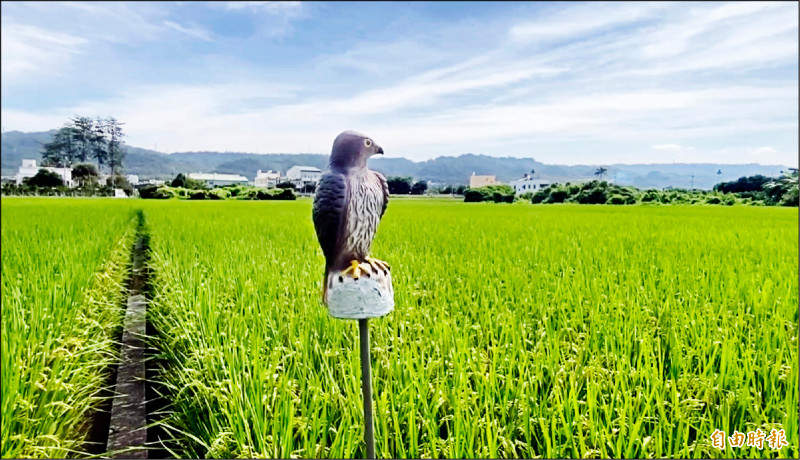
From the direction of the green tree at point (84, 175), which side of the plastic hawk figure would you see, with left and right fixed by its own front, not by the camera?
back

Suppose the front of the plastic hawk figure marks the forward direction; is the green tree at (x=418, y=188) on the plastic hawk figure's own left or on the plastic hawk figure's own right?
on the plastic hawk figure's own left

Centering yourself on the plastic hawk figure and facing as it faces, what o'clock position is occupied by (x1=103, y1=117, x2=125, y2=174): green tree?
The green tree is roughly at 6 o'clock from the plastic hawk figure.

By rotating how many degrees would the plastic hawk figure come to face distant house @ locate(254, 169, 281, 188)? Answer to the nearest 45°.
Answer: approximately 135° to its left

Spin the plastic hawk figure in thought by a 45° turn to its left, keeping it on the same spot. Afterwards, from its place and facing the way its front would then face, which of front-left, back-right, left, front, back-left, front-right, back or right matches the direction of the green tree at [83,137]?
back-left

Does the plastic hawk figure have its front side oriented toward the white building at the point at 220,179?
no

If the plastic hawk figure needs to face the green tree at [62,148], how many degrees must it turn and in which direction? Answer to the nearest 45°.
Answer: approximately 180°

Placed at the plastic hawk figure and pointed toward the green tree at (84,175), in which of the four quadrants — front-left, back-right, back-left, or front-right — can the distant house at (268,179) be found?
front-right

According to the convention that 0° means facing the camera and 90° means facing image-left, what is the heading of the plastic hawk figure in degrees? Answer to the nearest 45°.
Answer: approximately 315°

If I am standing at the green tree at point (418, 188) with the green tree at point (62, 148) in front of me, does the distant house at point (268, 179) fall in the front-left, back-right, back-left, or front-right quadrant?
front-right

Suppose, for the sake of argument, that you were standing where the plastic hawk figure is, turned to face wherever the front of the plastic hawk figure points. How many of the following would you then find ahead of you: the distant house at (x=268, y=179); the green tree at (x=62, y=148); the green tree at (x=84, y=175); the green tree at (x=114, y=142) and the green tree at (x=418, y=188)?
0

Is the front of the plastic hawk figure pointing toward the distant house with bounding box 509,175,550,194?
no

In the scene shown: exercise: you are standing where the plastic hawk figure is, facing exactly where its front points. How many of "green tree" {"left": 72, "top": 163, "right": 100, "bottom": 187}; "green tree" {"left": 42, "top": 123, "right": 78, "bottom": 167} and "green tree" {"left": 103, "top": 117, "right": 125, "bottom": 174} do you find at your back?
3
